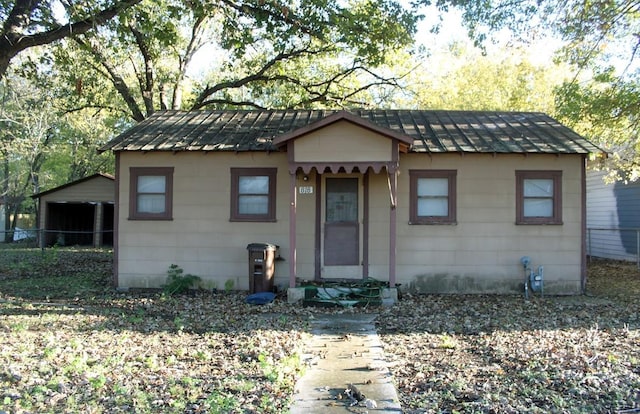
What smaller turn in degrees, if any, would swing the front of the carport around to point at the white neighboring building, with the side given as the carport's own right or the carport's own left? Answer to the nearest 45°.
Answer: approximately 45° to the carport's own left

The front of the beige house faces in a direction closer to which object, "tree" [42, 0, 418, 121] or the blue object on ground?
the blue object on ground

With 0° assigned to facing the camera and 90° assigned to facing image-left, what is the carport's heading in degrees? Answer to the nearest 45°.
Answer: approximately 0°

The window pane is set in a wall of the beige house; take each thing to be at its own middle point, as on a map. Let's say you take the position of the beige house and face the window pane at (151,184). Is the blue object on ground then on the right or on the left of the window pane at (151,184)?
left

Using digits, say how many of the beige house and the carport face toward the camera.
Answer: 2
